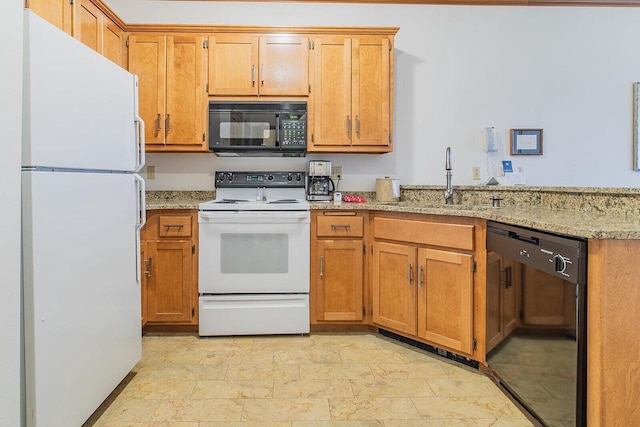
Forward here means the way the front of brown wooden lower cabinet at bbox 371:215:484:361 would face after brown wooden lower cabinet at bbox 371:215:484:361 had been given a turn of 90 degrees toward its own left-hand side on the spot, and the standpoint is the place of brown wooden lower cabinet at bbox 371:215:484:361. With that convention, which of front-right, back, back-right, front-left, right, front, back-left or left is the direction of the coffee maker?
back

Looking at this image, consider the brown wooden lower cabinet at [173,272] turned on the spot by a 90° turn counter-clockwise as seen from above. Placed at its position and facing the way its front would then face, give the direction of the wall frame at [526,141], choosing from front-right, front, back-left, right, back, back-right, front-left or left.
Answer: front

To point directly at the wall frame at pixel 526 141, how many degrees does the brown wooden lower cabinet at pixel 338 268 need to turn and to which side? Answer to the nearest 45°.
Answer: approximately 135° to its left

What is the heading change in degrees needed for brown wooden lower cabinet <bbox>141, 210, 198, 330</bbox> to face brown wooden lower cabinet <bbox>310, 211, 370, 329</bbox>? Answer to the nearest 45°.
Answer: approximately 90° to its left

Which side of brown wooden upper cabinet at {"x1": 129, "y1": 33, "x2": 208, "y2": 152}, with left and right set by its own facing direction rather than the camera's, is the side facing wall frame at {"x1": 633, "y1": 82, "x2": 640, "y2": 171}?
left

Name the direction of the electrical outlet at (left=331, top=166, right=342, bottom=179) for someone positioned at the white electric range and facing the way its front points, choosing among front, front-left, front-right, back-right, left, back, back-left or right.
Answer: back-left

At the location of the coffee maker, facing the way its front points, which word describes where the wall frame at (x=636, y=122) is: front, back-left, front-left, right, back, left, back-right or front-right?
left

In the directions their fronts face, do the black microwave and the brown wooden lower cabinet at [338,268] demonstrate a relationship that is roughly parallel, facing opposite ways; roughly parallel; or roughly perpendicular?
roughly parallel

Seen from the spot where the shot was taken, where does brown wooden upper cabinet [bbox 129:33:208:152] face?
facing the viewer

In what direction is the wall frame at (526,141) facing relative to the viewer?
toward the camera

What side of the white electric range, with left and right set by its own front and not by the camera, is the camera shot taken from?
front

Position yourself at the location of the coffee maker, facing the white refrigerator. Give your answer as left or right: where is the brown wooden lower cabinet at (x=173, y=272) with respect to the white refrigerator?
right

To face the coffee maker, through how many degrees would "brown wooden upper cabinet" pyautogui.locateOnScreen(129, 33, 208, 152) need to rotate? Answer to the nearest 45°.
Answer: approximately 90° to its left
